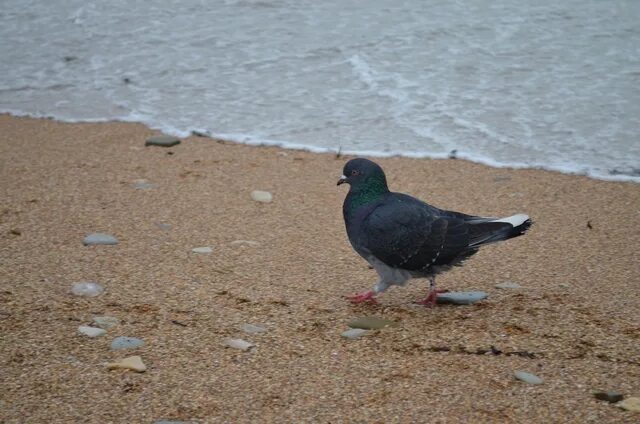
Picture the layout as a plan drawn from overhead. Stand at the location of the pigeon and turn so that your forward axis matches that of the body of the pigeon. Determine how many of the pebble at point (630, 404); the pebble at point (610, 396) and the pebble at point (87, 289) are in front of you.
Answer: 1

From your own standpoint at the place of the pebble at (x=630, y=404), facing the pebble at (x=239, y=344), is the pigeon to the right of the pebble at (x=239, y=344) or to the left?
right

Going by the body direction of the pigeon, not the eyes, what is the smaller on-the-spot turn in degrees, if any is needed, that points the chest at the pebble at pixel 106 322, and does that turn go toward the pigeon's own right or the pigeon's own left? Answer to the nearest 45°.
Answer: approximately 45° to the pigeon's own left

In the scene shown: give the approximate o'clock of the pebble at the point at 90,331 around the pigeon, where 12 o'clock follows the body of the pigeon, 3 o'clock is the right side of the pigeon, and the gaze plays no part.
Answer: The pebble is roughly at 11 o'clock from the pigeon.

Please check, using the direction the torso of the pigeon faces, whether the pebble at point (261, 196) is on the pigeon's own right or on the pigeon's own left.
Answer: on the pigeon's own right

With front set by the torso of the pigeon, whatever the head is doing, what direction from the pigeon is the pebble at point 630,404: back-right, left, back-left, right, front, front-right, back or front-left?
back-left

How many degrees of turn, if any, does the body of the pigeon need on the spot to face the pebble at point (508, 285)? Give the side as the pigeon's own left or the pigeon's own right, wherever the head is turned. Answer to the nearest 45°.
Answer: approximately 135° to the pigeon's own right

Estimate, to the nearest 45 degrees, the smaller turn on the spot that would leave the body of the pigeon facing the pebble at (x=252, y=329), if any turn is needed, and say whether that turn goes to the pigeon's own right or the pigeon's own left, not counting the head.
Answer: approximately 45° to the pigeon's own left

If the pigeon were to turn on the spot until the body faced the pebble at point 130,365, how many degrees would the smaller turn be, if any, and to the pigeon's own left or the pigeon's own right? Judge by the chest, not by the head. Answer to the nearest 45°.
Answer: approximately 45° to the pigeon's own left

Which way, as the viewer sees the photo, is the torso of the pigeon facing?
to the viewer's left

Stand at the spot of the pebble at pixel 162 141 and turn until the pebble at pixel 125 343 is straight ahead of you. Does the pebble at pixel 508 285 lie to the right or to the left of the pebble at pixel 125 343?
left

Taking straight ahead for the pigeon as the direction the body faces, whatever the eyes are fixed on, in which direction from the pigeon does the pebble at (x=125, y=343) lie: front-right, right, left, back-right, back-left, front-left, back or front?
front-left

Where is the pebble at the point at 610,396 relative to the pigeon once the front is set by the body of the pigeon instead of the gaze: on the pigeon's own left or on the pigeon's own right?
on the pigeon's own left
